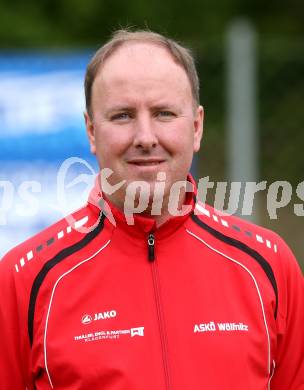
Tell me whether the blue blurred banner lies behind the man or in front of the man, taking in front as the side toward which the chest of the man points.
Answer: behind

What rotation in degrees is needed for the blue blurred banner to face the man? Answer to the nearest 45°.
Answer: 0° — it already faces them

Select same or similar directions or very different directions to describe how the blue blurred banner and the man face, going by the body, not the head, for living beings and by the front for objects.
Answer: same or similar directions

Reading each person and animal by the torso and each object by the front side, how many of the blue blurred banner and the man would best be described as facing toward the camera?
2

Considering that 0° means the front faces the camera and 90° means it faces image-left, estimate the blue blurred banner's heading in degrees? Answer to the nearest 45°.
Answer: approximately 0°

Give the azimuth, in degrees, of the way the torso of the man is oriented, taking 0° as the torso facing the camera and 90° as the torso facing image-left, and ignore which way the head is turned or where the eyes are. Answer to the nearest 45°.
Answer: approximately 0°

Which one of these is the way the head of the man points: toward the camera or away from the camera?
toward the camera
